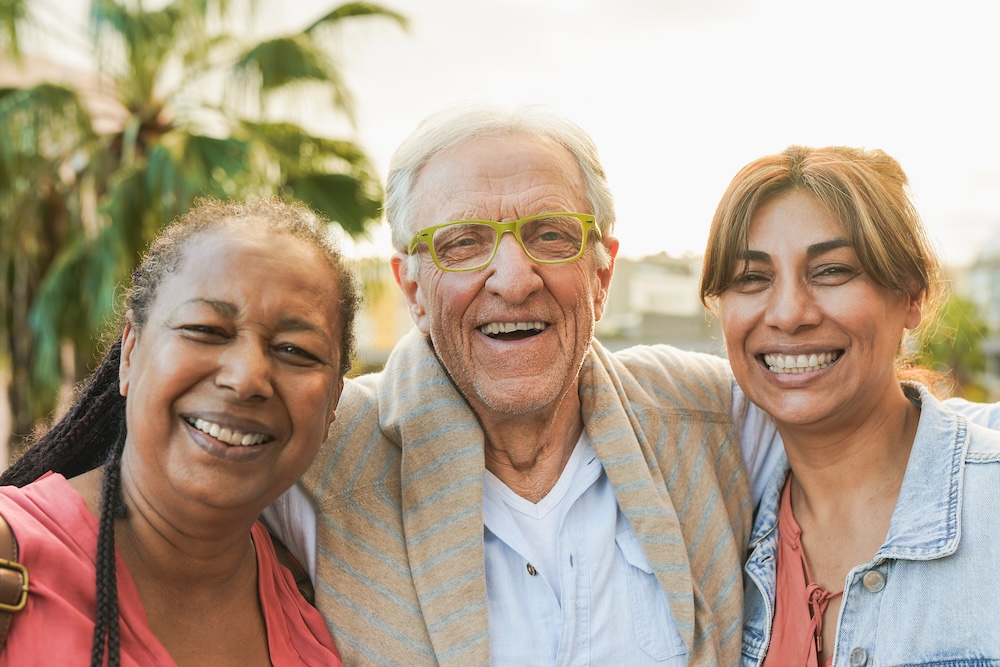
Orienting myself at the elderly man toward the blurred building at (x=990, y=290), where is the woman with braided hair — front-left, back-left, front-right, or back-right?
back-left

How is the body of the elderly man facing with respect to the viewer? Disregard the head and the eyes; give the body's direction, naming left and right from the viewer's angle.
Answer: facing the viewer

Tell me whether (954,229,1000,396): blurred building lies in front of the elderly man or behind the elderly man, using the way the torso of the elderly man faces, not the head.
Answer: behind

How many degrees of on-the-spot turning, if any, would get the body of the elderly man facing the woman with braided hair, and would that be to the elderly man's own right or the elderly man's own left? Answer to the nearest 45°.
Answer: approximately 45° to the elderly man's own right

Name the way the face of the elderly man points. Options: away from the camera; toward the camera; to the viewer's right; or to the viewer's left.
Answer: toward the camera

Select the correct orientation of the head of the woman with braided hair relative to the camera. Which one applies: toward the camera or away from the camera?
toward the camera

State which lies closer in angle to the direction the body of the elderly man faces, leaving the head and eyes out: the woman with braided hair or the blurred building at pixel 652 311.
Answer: the woman with braided hair

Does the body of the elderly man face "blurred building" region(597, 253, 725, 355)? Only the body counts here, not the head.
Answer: no

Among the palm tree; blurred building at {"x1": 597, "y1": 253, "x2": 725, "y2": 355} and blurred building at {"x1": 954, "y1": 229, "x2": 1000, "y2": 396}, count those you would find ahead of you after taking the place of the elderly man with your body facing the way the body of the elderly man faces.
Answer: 0

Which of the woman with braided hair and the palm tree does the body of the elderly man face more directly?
the woman with braided hair

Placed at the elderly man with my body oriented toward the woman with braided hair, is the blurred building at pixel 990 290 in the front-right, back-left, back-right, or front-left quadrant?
back-right

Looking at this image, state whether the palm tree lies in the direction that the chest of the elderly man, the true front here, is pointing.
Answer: no
